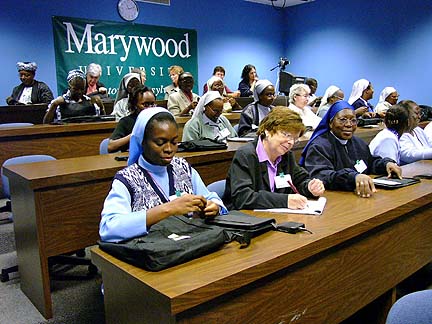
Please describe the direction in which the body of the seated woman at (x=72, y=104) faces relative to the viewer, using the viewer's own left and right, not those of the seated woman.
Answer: facing the viewer

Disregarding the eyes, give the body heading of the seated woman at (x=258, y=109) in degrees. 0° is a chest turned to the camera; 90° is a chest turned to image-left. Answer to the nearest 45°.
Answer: approximately 315°

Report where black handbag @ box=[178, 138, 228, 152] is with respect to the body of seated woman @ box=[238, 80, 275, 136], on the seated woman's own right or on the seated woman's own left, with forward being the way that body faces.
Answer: on the seated woman's own right

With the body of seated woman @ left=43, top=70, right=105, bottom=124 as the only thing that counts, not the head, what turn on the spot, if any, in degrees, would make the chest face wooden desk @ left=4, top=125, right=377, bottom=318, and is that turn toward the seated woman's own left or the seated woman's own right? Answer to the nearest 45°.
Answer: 0° — they already face it

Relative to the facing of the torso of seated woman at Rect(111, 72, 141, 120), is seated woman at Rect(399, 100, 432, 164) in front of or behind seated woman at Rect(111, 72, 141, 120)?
in front

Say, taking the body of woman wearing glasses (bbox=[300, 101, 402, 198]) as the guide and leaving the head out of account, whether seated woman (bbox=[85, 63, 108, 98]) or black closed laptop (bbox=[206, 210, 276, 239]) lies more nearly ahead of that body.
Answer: the black closed laptop

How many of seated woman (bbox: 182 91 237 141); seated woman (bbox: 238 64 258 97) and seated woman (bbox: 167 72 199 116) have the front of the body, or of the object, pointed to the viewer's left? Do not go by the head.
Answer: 0

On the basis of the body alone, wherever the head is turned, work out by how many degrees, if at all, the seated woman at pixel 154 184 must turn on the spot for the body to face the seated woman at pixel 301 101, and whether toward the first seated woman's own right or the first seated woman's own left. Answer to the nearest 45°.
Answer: approximately 90° to the first seated woman's own left

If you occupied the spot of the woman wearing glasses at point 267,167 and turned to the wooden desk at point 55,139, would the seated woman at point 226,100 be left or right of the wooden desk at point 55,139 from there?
right
